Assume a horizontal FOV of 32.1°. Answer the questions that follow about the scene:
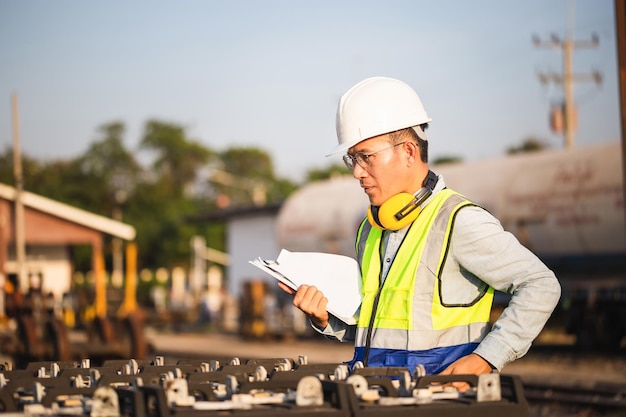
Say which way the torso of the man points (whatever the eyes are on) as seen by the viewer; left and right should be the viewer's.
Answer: facing the viewer and to the left of the viewer

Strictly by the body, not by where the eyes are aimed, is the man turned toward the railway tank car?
no

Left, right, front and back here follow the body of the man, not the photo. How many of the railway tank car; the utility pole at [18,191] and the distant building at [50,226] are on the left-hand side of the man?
0

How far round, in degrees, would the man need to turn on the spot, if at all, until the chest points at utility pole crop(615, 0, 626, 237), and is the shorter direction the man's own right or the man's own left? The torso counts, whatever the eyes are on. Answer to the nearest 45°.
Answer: approximately 135° to the man's own right

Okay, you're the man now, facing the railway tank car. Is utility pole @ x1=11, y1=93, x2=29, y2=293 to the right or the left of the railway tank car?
left

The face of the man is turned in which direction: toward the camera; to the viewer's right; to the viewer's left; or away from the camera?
to the viewer's left

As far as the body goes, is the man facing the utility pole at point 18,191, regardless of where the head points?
no

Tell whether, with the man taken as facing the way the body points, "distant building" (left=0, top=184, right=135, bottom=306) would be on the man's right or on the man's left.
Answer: on the man's right
